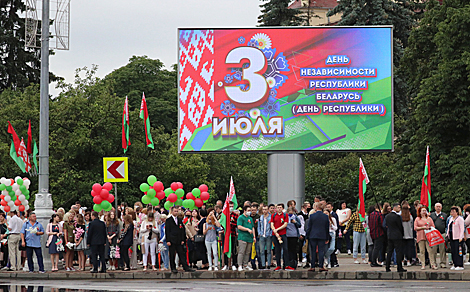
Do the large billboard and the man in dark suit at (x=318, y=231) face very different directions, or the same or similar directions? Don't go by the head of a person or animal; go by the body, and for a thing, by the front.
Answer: very different directions

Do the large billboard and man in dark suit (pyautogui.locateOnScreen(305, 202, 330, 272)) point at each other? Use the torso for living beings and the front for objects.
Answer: yes

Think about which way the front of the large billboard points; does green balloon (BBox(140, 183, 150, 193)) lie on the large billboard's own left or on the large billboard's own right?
on the large billboard's own right

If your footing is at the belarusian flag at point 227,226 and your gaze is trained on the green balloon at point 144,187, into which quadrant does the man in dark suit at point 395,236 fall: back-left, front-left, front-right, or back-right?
back-right

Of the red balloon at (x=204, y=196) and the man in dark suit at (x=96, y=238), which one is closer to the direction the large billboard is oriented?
the red balloon

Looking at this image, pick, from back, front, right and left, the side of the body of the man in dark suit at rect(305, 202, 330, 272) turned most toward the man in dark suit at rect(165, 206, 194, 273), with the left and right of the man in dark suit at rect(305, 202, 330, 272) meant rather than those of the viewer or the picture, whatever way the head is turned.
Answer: left

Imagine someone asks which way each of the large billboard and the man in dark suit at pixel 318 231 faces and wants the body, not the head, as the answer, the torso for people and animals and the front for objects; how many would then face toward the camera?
1

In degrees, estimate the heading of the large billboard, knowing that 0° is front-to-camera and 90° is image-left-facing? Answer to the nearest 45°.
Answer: approximately 0°

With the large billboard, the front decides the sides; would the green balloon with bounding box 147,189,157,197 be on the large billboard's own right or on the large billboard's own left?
on the large billboard's own right

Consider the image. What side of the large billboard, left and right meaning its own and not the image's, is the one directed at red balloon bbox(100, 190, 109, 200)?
right

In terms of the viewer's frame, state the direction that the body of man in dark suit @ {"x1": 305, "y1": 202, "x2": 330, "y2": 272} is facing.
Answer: away from the camera

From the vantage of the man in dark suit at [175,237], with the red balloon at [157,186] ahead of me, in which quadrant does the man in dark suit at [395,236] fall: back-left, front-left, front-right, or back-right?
back-right
